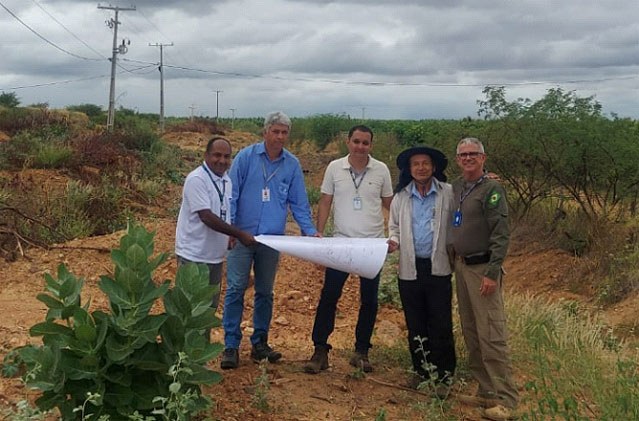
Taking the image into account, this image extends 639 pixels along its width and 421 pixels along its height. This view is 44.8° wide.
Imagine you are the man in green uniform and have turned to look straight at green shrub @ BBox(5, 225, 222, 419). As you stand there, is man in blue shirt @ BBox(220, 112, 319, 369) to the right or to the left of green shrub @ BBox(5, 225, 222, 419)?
right

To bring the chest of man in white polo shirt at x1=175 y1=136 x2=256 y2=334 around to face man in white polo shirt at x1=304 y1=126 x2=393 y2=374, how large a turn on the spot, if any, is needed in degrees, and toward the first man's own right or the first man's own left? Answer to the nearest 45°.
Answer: approximately 45° to the first man's own left

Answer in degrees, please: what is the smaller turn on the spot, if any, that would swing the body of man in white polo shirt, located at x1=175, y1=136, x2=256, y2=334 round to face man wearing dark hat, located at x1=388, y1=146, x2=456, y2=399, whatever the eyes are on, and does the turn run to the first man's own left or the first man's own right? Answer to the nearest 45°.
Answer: approximately 45° to the first man's own left

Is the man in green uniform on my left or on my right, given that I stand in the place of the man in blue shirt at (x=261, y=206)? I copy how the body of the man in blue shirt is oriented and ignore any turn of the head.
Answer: on my left

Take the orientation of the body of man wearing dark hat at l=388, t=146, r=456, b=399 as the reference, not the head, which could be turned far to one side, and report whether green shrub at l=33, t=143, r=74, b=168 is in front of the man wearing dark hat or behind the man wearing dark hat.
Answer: behind

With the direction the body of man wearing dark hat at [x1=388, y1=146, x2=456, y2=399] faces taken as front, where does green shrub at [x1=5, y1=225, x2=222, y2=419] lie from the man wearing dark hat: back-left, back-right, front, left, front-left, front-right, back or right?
front-right
